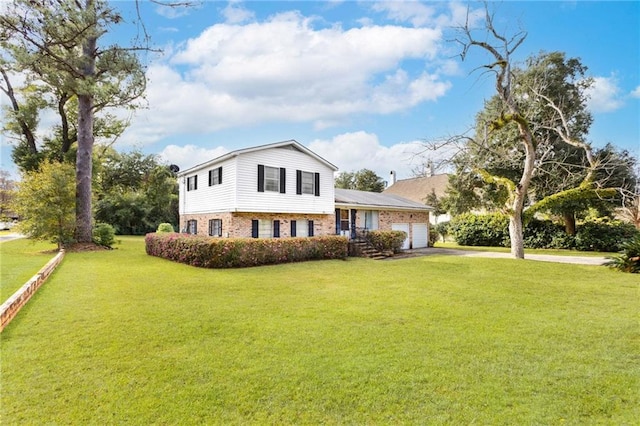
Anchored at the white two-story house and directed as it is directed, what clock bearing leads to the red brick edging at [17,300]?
The red brick edging is roughly at 2 o'clock from the white two-story house.

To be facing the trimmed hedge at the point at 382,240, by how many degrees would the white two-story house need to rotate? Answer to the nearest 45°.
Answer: approximately 45° to its left

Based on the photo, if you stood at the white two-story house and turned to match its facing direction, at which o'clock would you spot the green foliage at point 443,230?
The green foliage is roughly at 9 o'clock from the white two-story house.

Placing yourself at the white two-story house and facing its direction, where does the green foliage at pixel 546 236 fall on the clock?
The green foliage is roughly at 10 o'clock from the white two-story house.

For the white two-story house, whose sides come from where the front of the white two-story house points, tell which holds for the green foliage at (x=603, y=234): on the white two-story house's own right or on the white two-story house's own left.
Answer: on the white two-story house's own left

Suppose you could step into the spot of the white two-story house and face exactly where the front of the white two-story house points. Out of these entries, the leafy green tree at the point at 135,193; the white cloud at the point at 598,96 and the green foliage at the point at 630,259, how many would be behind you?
1

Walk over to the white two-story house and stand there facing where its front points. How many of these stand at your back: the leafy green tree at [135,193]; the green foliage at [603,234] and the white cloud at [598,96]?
1
